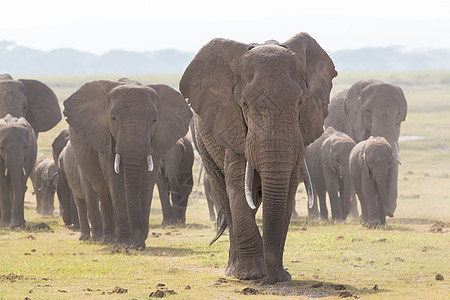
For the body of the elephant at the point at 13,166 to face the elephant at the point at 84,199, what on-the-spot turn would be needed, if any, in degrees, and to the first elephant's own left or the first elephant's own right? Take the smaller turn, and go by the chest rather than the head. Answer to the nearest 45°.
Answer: approximately 45° to the first elephant's own left

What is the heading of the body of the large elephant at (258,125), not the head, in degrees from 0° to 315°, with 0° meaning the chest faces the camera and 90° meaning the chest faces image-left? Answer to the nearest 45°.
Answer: approximately 0°

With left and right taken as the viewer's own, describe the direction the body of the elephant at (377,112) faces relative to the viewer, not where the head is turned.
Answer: facing the viewer and to the right of the viewer

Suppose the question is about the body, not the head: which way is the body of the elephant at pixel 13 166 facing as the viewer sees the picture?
toward the camera

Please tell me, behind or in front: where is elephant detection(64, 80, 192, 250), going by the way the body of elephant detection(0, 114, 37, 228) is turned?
in front

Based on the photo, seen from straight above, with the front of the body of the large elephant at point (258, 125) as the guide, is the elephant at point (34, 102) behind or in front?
behind
